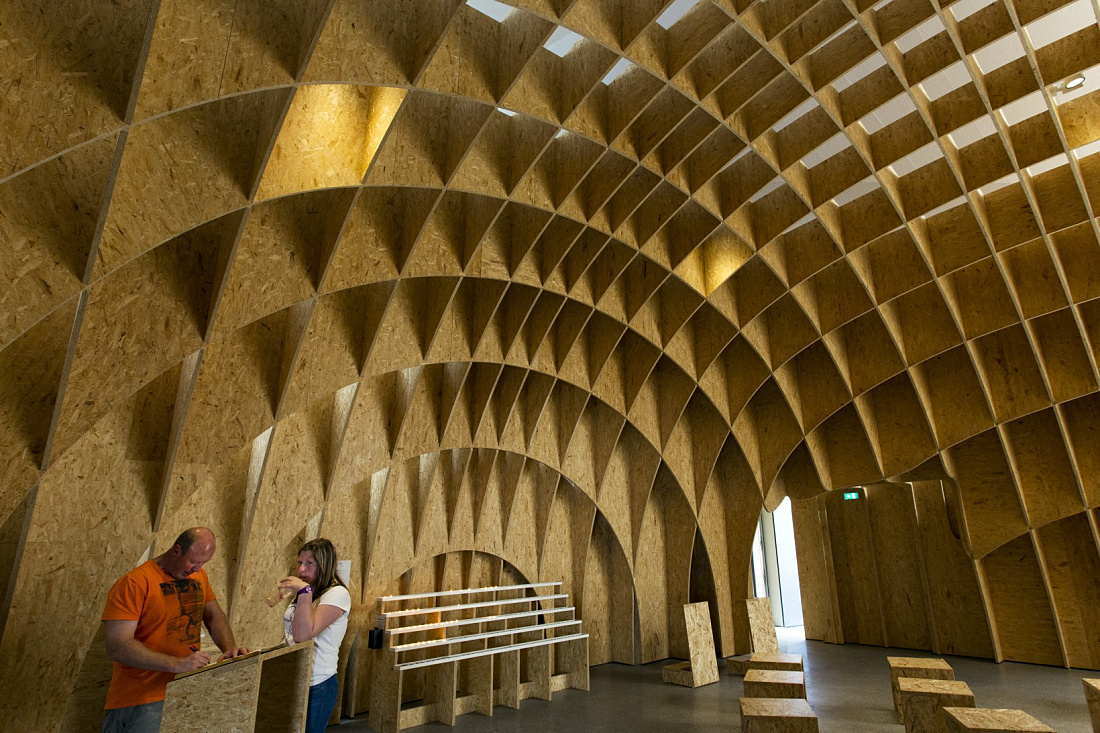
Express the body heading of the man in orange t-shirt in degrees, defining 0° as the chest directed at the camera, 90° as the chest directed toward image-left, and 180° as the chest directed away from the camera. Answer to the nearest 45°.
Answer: approximately 315°

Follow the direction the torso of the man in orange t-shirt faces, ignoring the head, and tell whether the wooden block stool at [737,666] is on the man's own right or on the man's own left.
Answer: on the man's own left

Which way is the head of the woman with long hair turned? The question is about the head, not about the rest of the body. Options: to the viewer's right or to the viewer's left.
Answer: to the viewer's left

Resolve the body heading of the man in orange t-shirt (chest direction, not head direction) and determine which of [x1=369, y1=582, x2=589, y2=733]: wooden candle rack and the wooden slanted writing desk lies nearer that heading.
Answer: the wooden slanted writing desk
